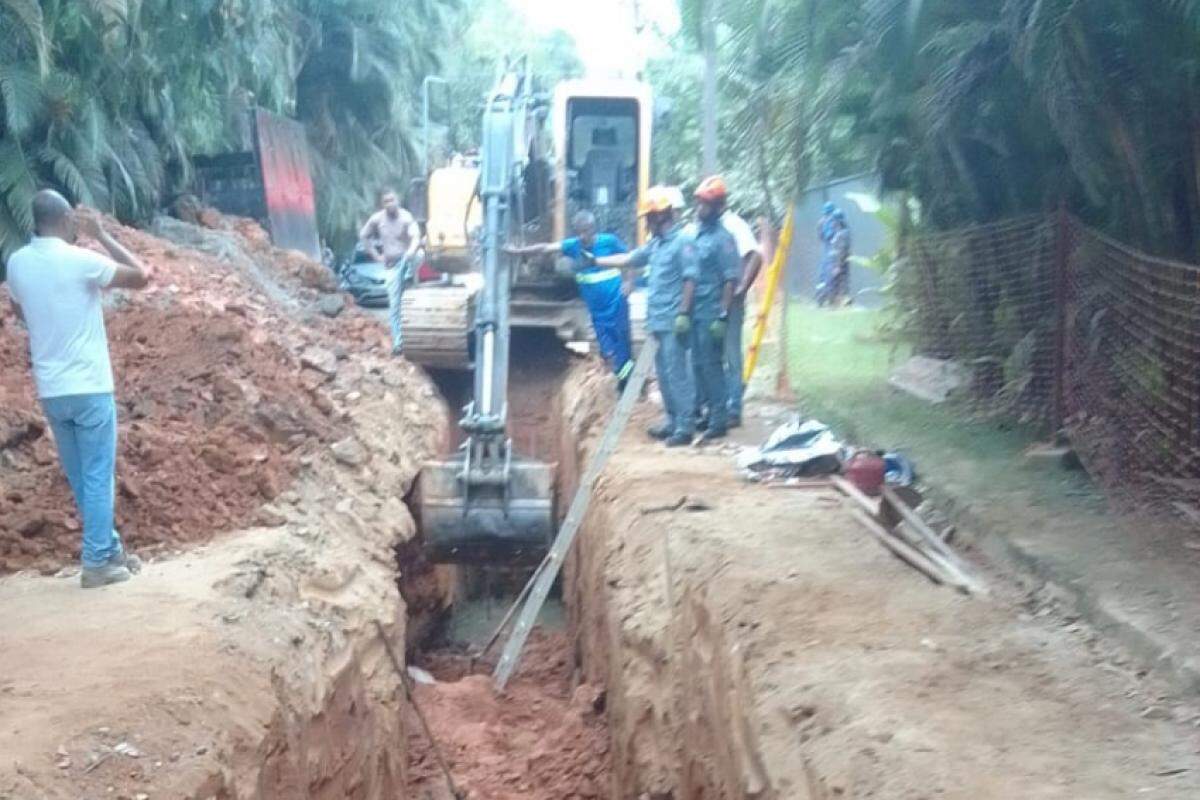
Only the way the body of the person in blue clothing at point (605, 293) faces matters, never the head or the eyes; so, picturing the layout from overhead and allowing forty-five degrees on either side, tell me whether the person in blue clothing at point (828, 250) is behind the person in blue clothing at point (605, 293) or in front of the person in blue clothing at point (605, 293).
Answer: behind

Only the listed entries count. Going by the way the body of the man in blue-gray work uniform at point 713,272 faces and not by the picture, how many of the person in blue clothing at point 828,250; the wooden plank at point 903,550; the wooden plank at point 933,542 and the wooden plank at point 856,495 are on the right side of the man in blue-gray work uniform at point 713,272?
1

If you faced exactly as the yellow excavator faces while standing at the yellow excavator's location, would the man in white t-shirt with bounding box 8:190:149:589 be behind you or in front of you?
in front

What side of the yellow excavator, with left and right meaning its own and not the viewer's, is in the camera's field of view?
front

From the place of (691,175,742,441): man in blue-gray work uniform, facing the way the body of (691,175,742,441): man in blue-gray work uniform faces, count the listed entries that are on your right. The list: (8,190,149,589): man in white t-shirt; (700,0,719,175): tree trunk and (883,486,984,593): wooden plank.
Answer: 1

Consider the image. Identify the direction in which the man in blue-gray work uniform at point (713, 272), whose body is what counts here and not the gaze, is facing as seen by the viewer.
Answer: to the viewer's left

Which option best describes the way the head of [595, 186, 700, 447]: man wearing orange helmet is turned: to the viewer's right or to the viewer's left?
to the viewer's left
